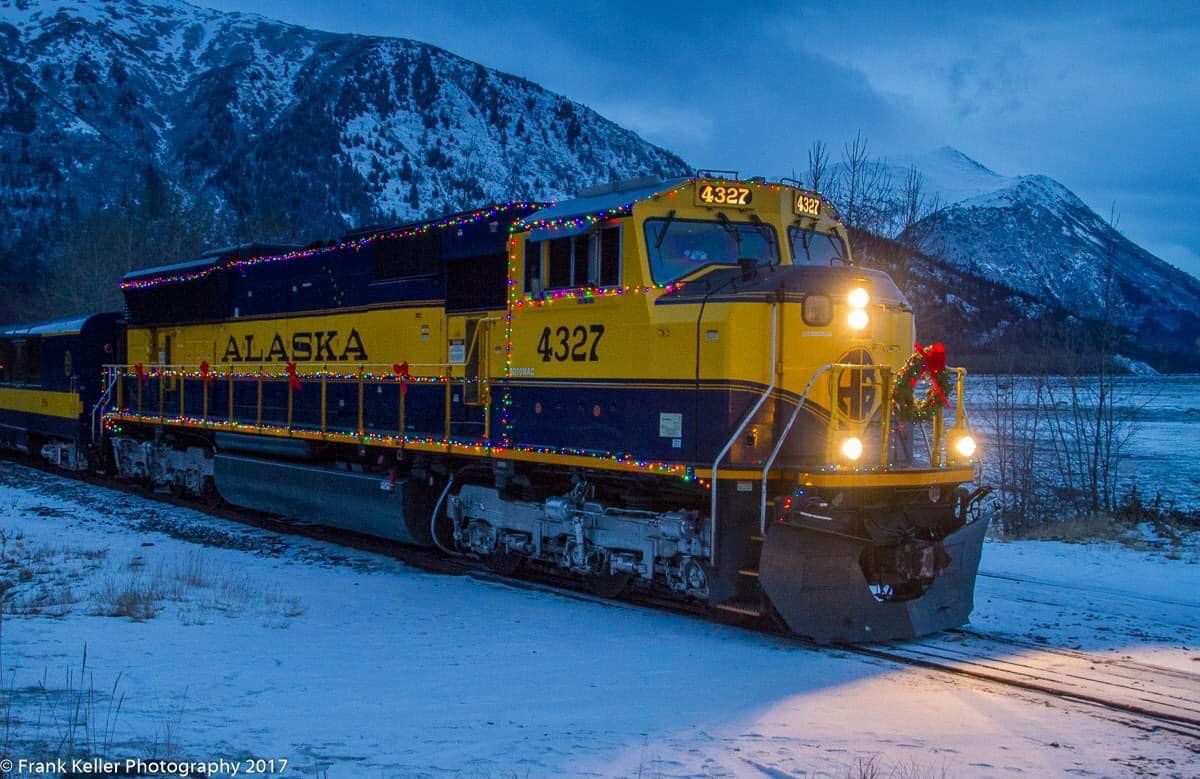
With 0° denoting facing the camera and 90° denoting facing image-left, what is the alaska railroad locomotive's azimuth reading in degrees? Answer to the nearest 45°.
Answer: approximately 315°
